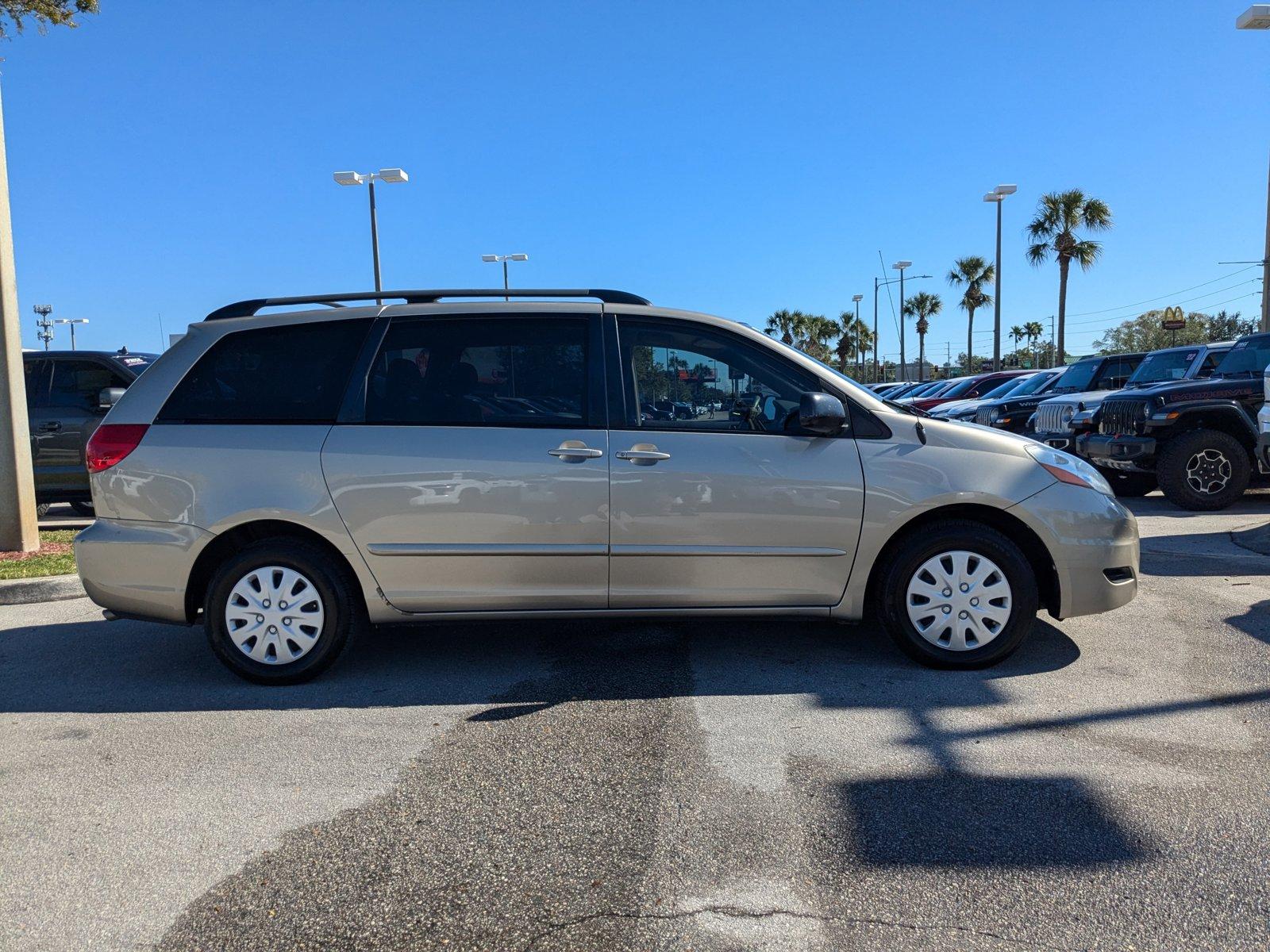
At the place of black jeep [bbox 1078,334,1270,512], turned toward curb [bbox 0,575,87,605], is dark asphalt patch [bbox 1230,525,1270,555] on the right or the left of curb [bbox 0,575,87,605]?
left

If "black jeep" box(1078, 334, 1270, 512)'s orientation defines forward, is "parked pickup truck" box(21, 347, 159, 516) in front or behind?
in front

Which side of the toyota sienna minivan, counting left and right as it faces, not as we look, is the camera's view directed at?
right

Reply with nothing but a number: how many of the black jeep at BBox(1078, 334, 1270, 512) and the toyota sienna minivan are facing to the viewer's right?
1

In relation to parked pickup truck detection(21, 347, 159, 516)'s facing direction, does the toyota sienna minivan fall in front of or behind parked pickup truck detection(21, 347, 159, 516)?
in front

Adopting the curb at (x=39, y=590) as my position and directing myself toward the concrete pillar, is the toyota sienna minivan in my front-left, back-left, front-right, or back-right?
back-right

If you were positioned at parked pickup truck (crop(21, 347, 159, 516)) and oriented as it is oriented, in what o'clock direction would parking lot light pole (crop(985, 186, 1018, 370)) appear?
The parking lot light pole is roughly at 10 o'clock from the parked pickup truck.

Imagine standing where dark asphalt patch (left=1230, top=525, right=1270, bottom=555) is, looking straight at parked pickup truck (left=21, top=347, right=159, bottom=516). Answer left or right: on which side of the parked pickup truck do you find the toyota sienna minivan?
left

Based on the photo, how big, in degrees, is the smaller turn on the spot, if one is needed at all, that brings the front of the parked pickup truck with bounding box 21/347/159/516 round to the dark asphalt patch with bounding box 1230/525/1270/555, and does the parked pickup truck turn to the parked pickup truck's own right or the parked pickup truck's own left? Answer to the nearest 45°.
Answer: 0° — it already faces it

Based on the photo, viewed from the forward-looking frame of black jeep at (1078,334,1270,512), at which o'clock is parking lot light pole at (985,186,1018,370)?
The parking lot light pole is roughly at 4 o'clock from the black jeep.

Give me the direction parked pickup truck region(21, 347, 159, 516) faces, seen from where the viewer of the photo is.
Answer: facing the viewer and to the right of the viewer

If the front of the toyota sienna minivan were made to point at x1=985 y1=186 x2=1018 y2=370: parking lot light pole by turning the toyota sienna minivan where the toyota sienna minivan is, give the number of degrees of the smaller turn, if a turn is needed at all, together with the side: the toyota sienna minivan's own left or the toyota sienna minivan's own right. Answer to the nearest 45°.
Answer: approximately 45° to the toyota sienna minivan's own left

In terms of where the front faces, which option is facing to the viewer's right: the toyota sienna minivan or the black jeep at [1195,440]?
the toyota sienna minivan

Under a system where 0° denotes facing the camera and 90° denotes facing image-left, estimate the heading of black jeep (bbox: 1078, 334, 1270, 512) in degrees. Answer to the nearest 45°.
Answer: approximately 45°
